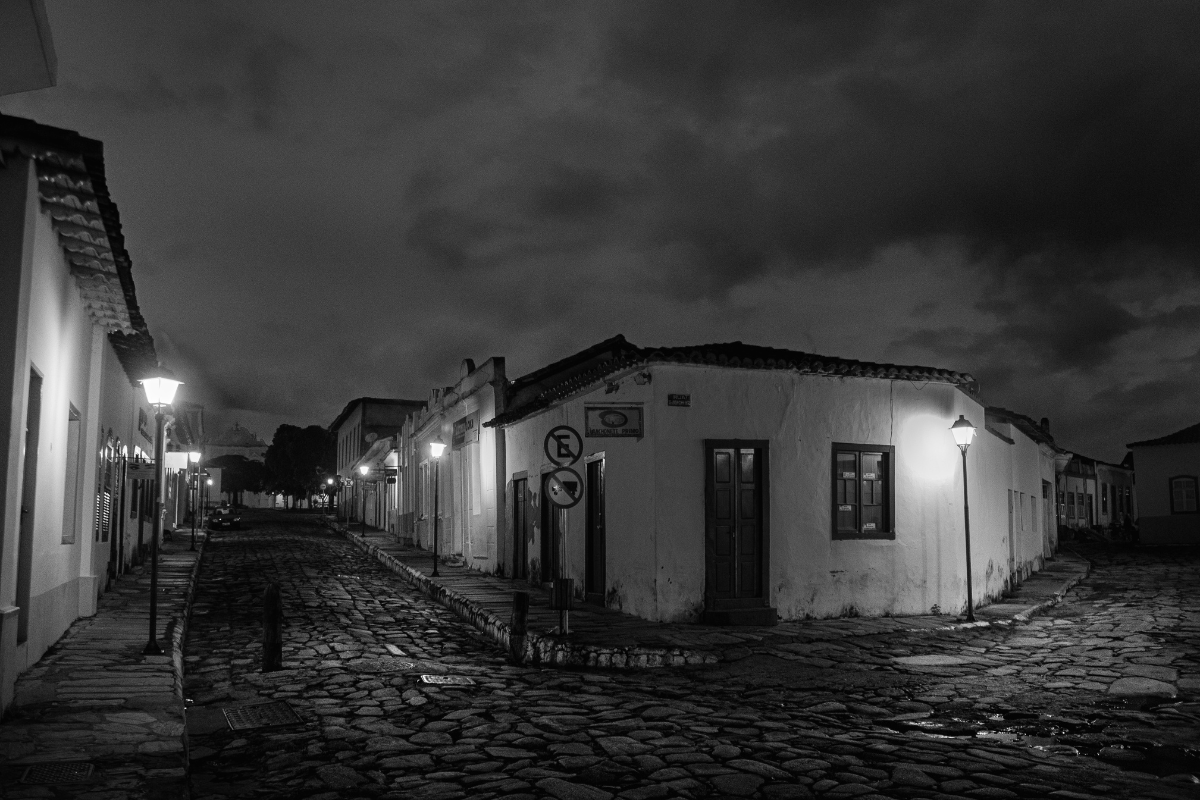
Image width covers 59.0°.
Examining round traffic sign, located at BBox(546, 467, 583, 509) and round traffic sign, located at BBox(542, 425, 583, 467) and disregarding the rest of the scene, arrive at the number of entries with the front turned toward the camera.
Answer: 2

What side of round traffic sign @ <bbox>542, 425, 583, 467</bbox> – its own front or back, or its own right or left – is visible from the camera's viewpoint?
front

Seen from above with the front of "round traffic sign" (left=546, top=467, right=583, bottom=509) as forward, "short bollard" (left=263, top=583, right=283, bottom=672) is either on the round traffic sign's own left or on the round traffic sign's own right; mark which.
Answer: on the round traffic sign's own right

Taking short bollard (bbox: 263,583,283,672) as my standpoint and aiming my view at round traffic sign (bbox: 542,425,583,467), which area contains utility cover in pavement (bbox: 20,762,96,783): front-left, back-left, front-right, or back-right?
back-right

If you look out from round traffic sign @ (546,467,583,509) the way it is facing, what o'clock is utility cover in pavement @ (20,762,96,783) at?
The utility cover in pavement is roughly at 1 o'clock from the round traffic sign.

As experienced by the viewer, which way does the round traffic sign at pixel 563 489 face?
facing the viewer

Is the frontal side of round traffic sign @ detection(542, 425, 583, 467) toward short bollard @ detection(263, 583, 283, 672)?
no

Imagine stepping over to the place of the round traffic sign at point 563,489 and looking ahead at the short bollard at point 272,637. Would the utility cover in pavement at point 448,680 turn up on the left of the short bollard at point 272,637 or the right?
left

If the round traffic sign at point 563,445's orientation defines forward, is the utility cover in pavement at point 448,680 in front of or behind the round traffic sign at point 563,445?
in front

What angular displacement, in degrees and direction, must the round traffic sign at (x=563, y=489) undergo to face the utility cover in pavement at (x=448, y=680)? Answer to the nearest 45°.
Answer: approximately 45° to its right

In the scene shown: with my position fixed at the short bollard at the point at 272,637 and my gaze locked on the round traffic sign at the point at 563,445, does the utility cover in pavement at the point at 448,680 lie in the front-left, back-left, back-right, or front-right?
front-right

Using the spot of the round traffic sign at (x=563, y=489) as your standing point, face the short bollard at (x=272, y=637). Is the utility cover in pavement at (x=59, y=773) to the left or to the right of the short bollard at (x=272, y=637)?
left

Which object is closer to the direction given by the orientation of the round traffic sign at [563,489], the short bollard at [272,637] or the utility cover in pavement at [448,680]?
the utility cover in pavement

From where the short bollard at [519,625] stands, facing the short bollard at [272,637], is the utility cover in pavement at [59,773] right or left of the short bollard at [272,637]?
left

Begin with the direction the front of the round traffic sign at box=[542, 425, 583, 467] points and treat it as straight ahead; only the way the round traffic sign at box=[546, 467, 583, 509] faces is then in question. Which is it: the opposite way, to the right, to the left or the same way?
the same way
